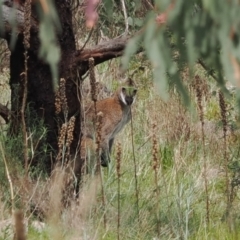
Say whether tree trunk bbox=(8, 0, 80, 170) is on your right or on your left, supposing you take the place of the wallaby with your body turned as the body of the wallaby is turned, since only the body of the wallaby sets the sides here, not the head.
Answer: on your right

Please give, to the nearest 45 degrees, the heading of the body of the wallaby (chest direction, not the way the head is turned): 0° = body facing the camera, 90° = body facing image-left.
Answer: approximately 315°
